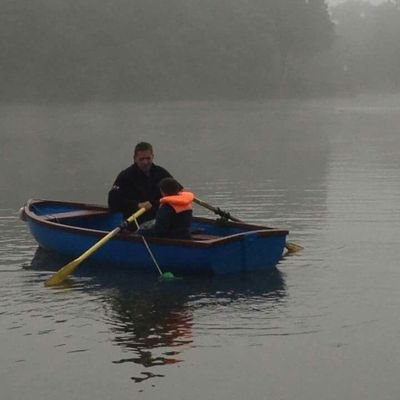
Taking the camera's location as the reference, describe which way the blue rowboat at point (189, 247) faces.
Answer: facing away from the viewer and to the left of the viewer

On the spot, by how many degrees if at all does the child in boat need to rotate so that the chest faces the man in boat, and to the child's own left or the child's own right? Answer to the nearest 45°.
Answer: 0° — they already face them

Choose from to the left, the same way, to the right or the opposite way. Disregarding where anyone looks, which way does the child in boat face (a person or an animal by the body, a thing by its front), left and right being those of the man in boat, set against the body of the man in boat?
the opposite way

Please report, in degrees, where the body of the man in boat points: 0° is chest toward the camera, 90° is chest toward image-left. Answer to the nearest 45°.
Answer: approximately 315°

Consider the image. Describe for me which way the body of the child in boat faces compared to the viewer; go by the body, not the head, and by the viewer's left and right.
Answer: facing away from the viewer and to the left of the viewer
